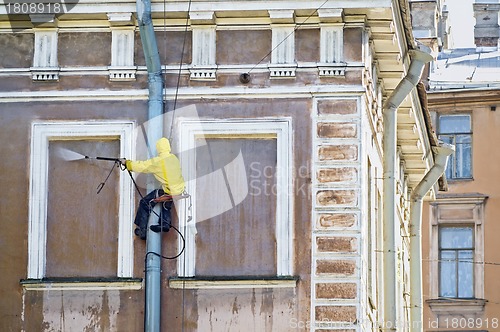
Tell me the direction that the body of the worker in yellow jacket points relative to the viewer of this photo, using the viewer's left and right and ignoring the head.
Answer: facing away from the viewer and to the left of the viewer

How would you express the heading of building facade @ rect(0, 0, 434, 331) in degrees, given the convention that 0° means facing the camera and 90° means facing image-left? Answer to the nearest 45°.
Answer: approximately 0°
